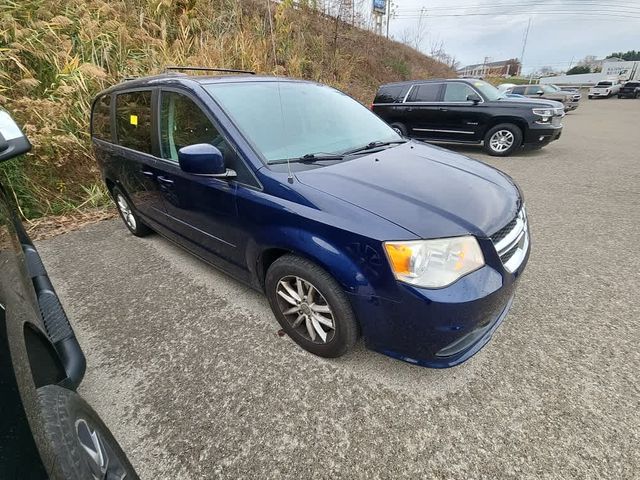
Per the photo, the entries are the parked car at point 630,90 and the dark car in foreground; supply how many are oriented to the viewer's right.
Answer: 0

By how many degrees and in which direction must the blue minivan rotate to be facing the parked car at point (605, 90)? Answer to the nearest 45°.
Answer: approximately 90° to its left

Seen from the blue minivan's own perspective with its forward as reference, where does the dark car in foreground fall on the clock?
The dark car in foreground is roughly at 3 o'clock from the blue minivan.

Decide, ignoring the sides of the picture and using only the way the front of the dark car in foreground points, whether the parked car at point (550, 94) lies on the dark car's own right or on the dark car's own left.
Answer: on the dark car's own left

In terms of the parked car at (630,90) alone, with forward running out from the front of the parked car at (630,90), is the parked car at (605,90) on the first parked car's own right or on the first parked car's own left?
on the first parked car's own right

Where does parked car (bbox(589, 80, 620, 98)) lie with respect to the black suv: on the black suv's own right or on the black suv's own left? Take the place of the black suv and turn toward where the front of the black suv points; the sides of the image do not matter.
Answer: on the black suv's own left
